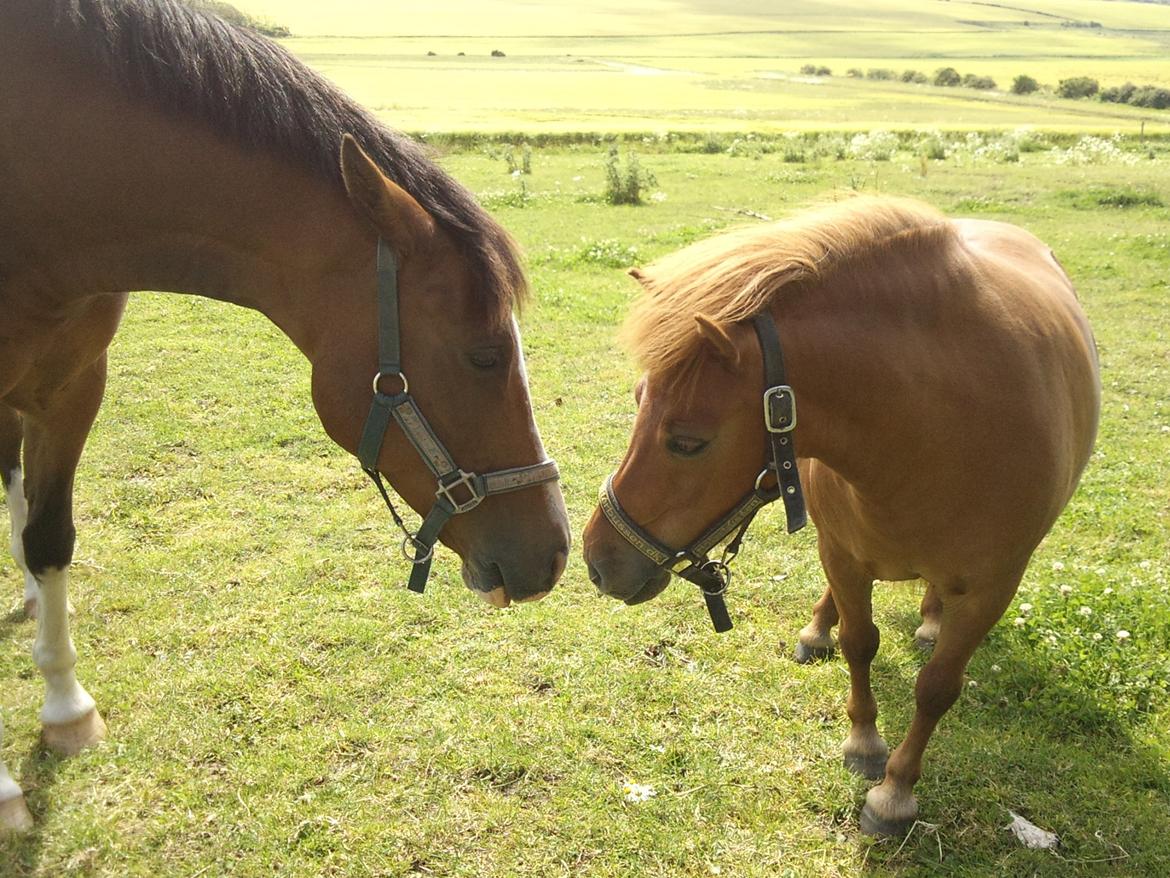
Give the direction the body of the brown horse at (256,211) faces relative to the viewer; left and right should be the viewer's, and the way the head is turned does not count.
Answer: facing to the right of the viewer

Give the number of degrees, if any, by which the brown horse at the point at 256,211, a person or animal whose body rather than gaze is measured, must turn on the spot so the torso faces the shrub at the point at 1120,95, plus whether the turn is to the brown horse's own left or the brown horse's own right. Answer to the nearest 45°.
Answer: approximately 45° to the brown horse's own left

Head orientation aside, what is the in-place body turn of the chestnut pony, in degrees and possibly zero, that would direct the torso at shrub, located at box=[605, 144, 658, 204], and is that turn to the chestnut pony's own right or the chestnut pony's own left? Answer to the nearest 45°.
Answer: approximately 135° to the chestnut pony's own right

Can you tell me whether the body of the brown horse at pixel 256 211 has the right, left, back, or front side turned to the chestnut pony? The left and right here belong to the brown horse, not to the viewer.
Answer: front

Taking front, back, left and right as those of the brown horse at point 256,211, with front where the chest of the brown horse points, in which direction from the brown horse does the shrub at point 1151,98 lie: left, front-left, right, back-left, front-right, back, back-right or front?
front-left

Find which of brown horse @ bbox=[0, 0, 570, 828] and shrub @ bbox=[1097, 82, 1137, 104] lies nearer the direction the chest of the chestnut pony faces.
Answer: the brown horse

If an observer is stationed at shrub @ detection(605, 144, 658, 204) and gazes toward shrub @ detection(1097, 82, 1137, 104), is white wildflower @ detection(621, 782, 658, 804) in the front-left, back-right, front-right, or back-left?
back-right

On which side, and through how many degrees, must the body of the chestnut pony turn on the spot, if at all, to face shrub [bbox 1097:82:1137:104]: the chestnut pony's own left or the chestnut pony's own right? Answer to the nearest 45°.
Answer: approximately 135° to the chestnut pony's own right

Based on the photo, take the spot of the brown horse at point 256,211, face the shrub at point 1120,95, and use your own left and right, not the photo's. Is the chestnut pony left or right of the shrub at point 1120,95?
right

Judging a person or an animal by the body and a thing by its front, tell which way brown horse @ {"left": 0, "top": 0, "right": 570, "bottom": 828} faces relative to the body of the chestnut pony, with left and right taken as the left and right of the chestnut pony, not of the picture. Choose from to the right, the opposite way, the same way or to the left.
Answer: the opposite way

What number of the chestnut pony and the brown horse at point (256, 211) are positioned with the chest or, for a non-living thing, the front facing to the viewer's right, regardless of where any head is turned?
1
